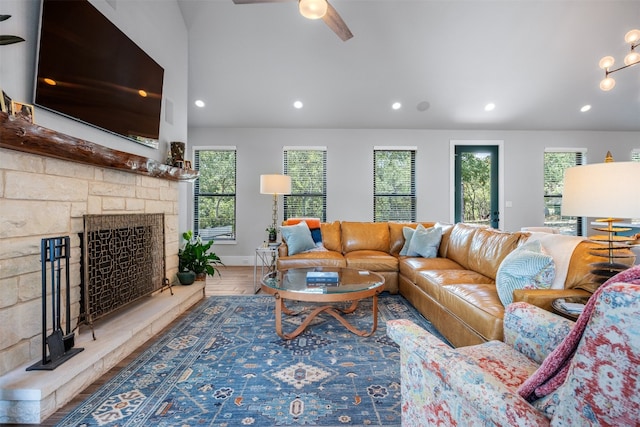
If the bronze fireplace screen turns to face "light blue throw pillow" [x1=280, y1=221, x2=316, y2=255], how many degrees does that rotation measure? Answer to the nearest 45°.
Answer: approximately 45° to its left

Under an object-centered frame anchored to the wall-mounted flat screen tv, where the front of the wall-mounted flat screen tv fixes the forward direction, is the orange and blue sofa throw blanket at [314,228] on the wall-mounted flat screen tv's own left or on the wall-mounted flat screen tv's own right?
on the wall-mounted flat screen tv's own left

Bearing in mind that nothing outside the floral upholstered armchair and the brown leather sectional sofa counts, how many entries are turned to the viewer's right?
0

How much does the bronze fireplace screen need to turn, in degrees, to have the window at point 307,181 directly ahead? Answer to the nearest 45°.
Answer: approximately 90° to its left

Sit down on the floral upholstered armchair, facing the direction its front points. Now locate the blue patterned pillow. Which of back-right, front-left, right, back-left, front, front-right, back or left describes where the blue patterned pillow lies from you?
front-right

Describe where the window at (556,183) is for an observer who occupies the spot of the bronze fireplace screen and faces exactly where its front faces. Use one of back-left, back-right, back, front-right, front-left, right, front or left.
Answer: front-left

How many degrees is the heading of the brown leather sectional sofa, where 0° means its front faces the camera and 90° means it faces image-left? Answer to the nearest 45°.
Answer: approximately 45°

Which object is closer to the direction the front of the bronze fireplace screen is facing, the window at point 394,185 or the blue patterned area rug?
the blue patterned area rug

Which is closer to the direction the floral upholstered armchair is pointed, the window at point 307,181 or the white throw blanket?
the window

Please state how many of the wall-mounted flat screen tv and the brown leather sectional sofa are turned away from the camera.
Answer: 0

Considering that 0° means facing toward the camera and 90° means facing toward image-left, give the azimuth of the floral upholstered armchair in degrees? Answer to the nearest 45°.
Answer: approximately 135°

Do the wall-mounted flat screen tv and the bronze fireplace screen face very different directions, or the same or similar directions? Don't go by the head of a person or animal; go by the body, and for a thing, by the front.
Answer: same or similar directions

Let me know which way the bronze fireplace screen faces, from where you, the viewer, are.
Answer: facing the viewer and to the right of the viewer

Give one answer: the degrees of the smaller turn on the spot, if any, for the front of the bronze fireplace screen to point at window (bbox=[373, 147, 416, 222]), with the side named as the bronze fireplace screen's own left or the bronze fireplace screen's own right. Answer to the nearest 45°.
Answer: approximately 45° to the bronze fireplace screen's own left
